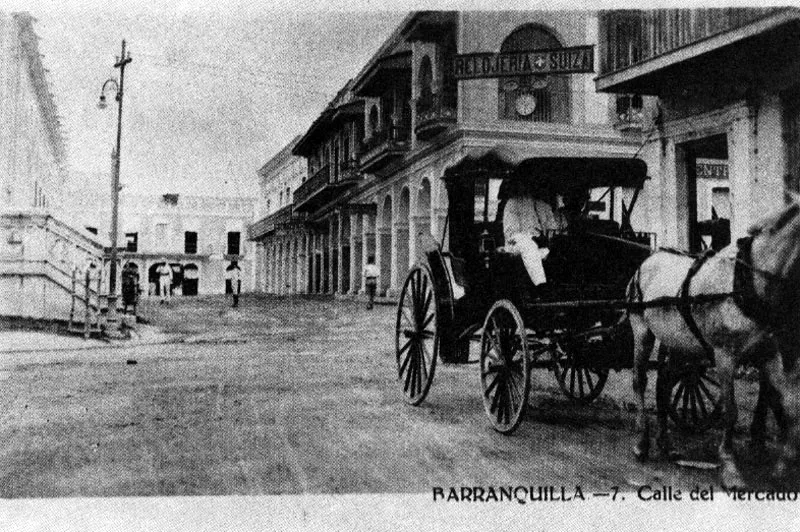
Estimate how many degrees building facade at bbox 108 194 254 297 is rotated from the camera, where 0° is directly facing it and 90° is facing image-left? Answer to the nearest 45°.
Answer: approximately 0°

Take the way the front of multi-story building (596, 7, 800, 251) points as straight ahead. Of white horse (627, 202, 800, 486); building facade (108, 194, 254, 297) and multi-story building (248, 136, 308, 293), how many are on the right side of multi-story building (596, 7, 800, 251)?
2

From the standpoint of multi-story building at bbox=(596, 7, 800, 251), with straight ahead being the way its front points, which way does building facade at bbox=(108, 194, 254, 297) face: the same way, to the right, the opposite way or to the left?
to the left

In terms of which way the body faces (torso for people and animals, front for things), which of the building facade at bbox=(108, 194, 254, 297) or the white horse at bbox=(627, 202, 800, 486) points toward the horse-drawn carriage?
the building facade

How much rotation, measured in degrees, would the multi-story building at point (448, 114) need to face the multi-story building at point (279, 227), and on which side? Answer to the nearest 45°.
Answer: approximately 90° to its right

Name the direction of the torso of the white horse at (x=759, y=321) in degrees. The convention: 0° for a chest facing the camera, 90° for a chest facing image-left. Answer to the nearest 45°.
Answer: approximately 315°

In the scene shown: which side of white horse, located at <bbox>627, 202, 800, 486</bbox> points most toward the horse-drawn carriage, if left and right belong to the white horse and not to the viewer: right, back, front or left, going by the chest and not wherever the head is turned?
back

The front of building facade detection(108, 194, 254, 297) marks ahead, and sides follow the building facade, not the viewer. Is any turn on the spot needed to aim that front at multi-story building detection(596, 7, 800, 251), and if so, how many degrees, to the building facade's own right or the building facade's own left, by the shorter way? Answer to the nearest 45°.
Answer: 0° — it already faces it

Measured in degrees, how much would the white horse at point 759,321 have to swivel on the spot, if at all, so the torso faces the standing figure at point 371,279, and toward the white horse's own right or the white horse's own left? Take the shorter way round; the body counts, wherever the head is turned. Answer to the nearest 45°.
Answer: approximately 180°

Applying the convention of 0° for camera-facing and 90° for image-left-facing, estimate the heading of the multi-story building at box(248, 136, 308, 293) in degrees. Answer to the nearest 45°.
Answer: approximately 45°

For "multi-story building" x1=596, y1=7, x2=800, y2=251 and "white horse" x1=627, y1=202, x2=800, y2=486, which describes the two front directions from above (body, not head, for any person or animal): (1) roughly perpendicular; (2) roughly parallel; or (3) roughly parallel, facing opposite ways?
roughly perpendicular
